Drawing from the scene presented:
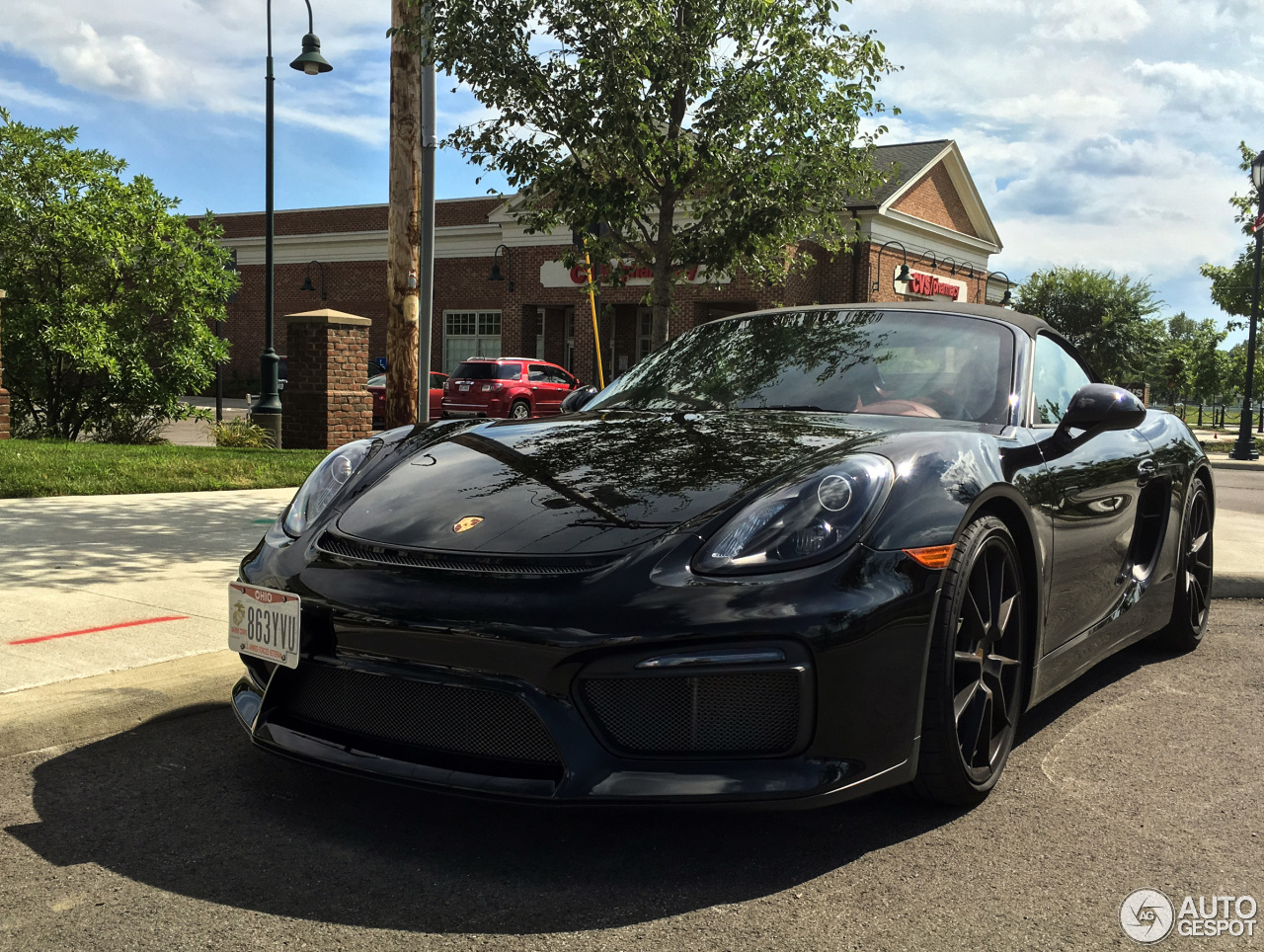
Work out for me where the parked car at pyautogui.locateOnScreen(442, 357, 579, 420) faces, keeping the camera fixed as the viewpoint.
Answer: facing away from the viewer and to the right of the viewer

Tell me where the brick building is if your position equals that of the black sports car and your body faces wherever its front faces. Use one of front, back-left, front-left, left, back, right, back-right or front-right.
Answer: back-right

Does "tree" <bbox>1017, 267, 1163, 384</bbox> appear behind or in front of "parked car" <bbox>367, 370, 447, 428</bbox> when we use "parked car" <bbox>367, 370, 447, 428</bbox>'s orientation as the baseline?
in front

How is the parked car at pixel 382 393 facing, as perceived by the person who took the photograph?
facing away from the viewer and to the right of the viewer

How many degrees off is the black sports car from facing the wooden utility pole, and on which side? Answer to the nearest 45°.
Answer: approximately 135° to its right

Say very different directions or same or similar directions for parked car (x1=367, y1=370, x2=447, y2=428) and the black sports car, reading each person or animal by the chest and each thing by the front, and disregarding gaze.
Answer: very different directions

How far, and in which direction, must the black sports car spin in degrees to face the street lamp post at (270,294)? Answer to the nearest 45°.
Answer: approximately 90° to its right

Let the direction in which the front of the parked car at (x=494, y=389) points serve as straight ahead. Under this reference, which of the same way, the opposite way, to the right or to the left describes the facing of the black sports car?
the opposite way
